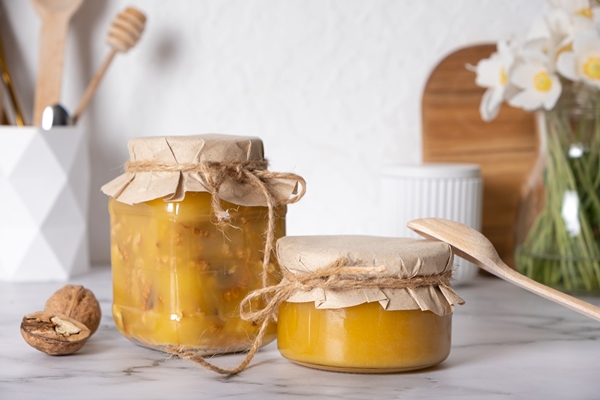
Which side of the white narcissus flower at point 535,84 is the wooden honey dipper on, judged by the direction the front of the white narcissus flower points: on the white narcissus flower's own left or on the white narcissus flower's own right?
on the white narcissus flower's own right

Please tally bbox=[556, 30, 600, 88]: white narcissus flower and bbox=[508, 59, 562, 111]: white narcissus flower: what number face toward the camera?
2

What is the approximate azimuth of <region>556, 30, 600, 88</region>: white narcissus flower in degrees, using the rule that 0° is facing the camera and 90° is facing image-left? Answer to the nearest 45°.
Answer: approximately 0°

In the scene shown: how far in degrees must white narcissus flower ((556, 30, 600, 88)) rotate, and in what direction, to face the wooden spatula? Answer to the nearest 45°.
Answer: approximately 90° to its right

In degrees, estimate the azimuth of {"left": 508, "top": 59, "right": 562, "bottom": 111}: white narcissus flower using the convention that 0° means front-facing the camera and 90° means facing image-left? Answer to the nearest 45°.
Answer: approximately 0°
